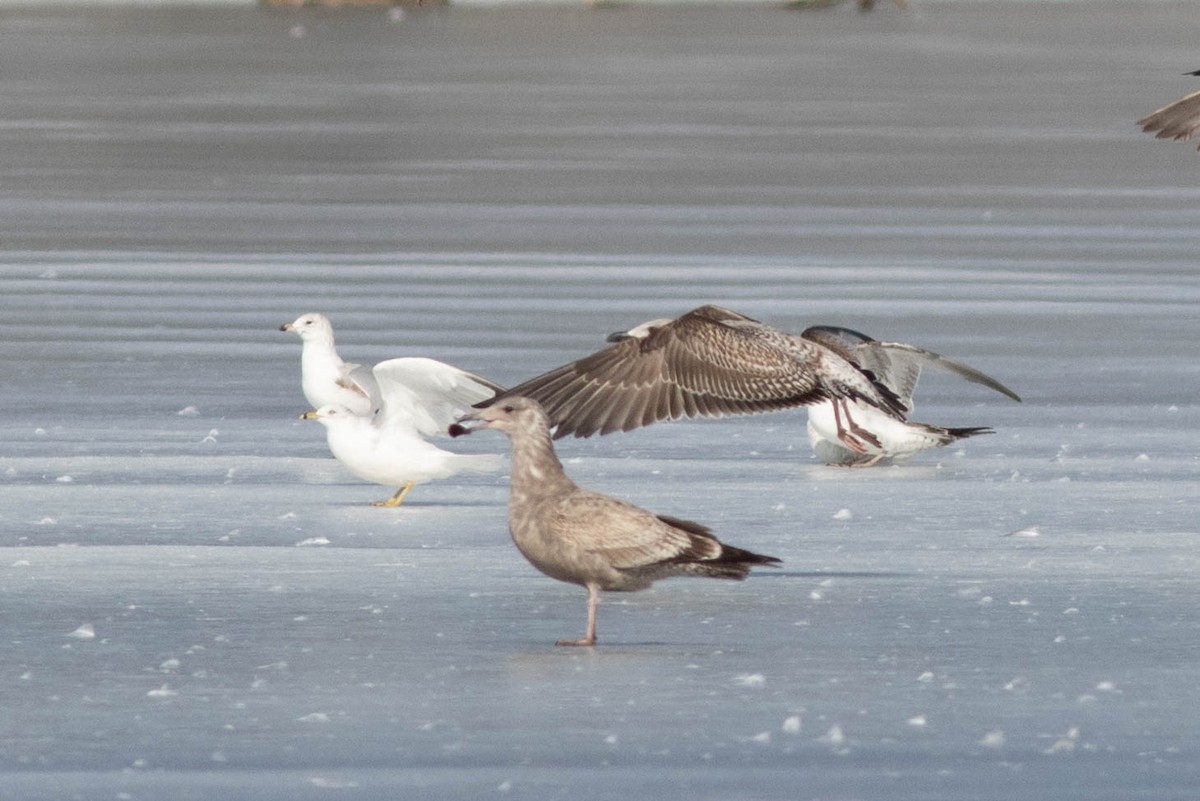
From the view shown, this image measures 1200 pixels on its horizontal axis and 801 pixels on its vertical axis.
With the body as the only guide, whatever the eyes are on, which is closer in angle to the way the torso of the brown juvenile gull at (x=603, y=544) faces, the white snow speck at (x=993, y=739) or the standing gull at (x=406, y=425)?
the standing gull

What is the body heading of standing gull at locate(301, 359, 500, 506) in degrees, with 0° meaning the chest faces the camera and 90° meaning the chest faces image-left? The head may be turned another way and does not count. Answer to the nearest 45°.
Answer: approximately 90°

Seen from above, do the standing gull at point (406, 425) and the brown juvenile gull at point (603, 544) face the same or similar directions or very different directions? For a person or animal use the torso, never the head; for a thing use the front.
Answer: same or similar directions

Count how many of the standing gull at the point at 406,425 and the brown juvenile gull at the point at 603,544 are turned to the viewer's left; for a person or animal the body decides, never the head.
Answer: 2

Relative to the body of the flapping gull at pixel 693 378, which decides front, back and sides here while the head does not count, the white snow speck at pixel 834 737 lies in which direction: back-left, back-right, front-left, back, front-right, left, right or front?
back-left

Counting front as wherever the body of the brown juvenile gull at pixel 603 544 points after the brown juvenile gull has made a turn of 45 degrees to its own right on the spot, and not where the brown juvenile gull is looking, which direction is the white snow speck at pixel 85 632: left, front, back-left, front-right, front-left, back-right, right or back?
front-left

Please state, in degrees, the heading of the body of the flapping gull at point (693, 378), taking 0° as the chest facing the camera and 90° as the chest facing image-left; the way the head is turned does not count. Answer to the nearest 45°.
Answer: approximately 135°

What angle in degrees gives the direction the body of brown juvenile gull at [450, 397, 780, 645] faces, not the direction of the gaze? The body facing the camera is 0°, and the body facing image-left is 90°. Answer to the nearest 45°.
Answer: approximately 90°

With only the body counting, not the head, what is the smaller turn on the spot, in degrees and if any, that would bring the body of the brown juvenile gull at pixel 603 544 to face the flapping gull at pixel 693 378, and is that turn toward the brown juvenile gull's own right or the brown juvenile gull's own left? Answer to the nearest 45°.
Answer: approximately 90° to the brown juvenile gull's own right

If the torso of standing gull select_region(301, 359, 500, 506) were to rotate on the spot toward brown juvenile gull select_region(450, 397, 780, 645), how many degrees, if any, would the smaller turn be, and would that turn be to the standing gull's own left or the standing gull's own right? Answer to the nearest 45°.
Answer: approximately 90° to the standing gull's own left

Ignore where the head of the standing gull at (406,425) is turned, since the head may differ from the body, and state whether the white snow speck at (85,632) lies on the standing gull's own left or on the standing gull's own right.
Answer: on the standing gull's own left
